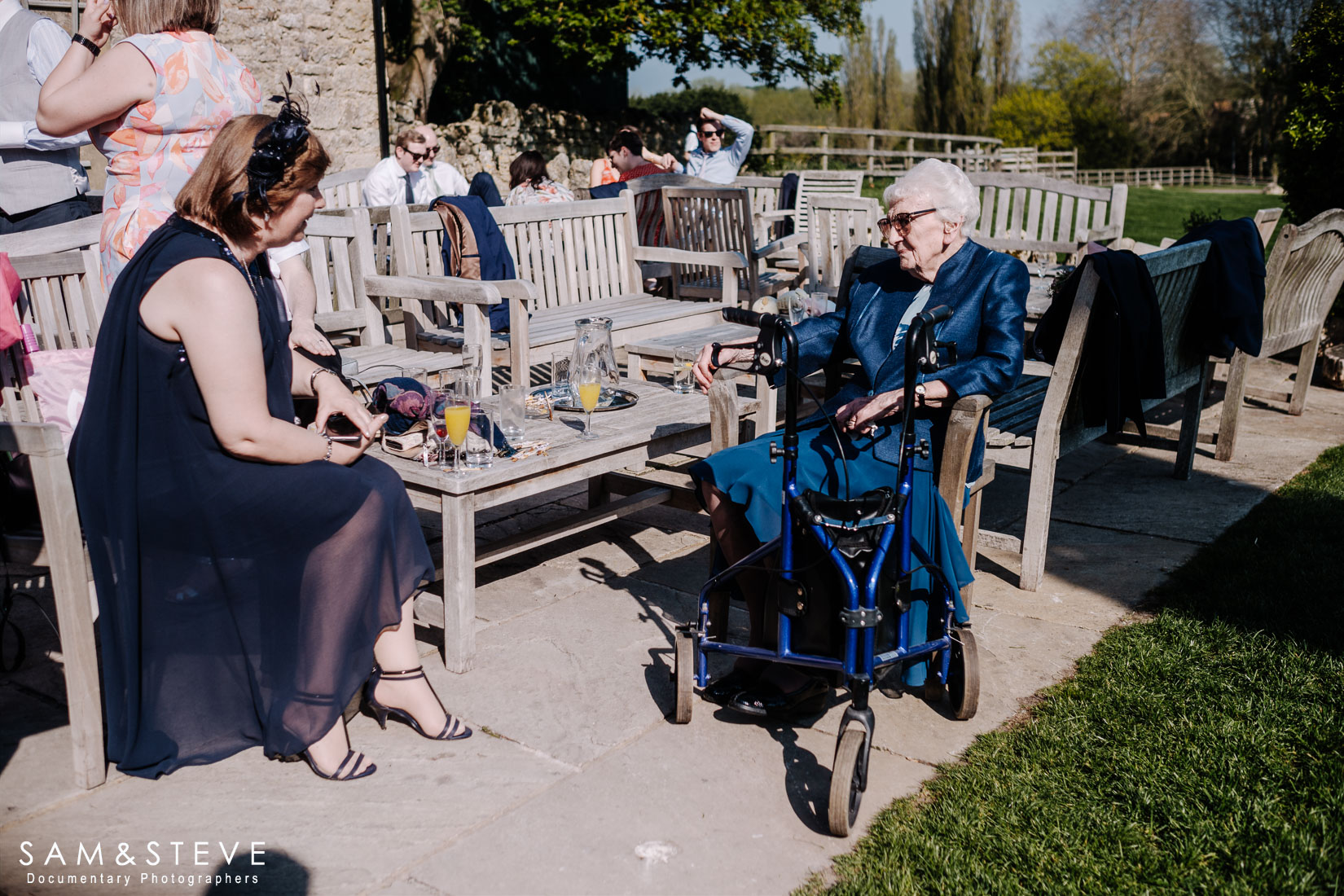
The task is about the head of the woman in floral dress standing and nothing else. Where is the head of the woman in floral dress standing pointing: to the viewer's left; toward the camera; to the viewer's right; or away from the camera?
away from the camera

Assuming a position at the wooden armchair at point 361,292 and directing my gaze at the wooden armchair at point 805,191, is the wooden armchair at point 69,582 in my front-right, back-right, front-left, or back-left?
back-right

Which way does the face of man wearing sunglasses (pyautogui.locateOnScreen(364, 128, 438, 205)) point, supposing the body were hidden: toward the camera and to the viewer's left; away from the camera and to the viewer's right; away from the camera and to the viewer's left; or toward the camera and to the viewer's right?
toward the camera and to the viewer's right

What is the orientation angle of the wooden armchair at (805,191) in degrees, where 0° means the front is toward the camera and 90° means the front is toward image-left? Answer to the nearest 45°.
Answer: approximately 45°

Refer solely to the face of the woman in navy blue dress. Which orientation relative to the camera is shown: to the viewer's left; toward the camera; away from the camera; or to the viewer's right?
to the viewer's right

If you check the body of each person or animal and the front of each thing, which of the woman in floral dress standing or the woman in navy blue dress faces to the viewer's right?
the woman in navy blue dress

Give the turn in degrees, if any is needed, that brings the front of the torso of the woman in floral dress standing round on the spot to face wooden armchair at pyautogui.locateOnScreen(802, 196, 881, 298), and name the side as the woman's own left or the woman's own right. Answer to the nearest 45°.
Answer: approximately 90° to the woman's own right
